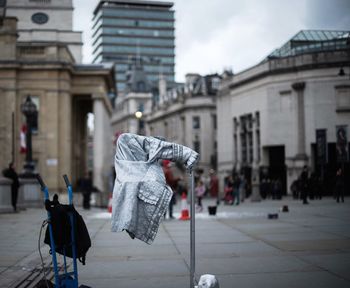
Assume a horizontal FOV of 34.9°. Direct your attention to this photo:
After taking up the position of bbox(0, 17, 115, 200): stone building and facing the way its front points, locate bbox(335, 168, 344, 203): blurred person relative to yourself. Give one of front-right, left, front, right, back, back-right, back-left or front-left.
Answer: front-right

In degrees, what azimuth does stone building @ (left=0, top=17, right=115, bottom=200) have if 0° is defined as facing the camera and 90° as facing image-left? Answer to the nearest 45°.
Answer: approximately 270°

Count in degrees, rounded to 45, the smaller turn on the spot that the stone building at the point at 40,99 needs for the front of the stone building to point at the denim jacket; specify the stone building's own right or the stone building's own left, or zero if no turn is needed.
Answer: approximately 90° to the stone building's own right

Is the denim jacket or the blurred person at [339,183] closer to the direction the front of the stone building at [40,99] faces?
the blurred person

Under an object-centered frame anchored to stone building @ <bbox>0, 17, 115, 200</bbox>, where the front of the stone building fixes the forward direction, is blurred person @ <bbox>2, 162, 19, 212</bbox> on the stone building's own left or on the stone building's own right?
on the stone building's own right

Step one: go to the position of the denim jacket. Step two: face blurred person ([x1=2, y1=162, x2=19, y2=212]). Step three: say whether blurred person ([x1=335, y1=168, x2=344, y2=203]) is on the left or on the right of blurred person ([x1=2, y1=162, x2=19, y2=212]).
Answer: right
